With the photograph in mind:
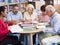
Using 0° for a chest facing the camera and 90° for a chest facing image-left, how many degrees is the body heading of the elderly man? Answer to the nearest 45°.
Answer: approximately 90°

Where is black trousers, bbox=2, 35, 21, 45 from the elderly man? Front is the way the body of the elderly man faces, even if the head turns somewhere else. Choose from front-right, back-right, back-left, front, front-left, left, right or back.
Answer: front
